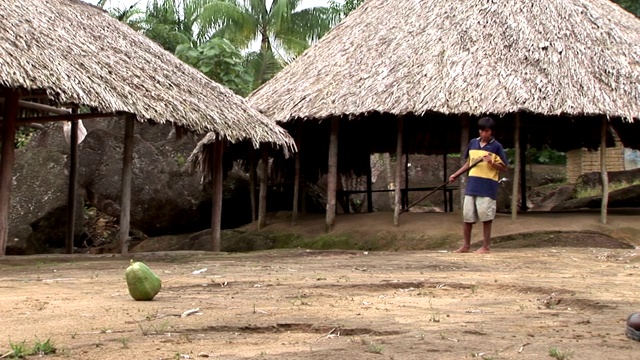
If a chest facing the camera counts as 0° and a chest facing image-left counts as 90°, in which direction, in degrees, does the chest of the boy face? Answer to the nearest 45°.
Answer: approximately 45°

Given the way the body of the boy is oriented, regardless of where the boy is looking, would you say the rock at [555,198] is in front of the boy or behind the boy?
behind

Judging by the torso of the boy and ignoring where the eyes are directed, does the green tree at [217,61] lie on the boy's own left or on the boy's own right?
on the boy's own right

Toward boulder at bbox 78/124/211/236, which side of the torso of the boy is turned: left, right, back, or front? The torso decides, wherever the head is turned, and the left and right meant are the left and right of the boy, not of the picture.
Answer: right

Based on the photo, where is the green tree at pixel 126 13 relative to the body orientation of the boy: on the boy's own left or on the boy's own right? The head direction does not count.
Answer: on the boy's own right

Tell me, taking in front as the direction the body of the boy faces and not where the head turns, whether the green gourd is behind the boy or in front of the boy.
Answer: in front

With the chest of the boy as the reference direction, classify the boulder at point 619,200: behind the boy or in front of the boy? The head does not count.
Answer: behind

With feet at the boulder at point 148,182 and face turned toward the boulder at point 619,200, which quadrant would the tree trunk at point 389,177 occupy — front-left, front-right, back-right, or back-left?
front-left

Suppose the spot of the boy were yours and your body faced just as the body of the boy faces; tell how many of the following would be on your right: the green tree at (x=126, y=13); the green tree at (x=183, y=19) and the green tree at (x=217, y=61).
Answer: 3
